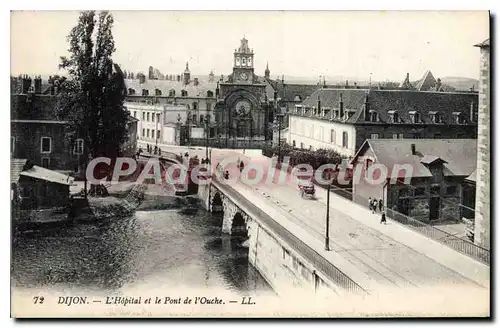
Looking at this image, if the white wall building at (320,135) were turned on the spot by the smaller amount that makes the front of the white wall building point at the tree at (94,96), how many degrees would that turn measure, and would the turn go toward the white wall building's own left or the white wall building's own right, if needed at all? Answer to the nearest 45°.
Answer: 0° — it already faces it
